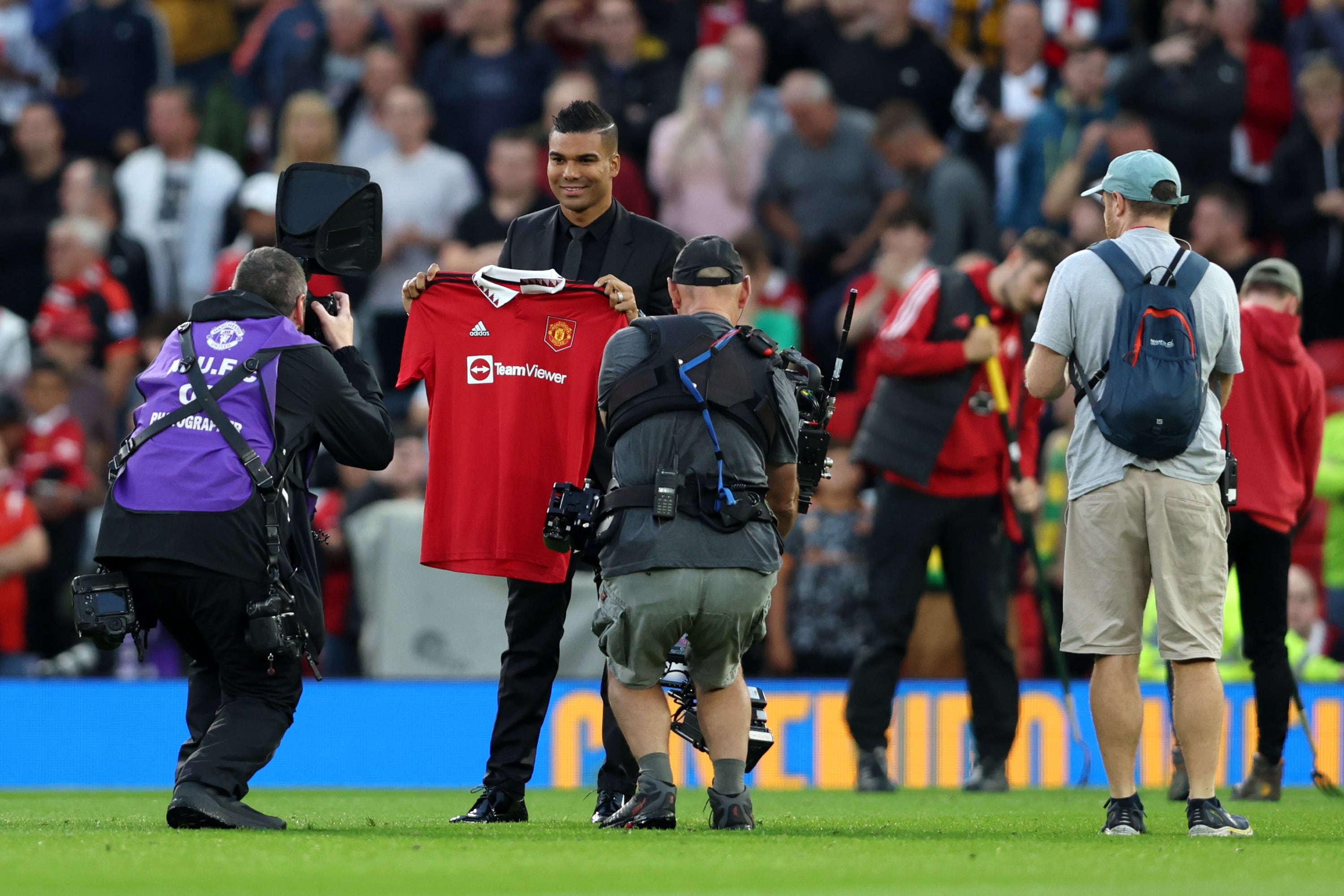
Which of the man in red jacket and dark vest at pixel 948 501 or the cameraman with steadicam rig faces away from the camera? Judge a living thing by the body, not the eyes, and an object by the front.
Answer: the cameraman with steadicam rig

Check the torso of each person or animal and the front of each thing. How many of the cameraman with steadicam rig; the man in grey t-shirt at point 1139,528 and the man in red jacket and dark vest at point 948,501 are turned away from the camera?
2

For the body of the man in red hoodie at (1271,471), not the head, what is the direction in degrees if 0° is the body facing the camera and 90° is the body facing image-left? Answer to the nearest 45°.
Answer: approximately 135°

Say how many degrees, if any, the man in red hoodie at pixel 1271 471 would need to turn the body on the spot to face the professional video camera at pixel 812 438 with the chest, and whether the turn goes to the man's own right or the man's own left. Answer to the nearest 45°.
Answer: approximately 90° to the man's own left

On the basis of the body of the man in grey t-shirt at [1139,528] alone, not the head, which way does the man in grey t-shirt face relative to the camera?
away from the camera

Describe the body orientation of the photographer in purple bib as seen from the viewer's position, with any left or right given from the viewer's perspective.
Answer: facing away from the viewer and to the right of the viewer

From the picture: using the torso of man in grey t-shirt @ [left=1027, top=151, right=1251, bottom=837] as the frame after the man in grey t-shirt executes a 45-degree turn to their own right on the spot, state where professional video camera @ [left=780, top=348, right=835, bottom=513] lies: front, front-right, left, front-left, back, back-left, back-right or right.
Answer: back-left

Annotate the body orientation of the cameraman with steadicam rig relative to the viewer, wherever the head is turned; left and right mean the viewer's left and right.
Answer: facing away from the viewer

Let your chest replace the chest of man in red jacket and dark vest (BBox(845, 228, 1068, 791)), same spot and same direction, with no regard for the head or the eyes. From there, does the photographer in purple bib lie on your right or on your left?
on your right

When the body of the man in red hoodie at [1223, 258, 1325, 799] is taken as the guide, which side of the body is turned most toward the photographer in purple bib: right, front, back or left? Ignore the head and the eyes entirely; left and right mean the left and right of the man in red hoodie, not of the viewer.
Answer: left

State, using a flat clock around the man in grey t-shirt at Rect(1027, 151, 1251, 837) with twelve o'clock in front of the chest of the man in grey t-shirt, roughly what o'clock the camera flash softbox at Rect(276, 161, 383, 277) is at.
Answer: The camera flash softbox is roughly at 9 o'clock from the man in grey t-shirt.

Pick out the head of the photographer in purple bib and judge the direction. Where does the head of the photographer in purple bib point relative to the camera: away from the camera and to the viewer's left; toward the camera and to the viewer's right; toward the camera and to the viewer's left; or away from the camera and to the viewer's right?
away from the camera and to the viewer's right
